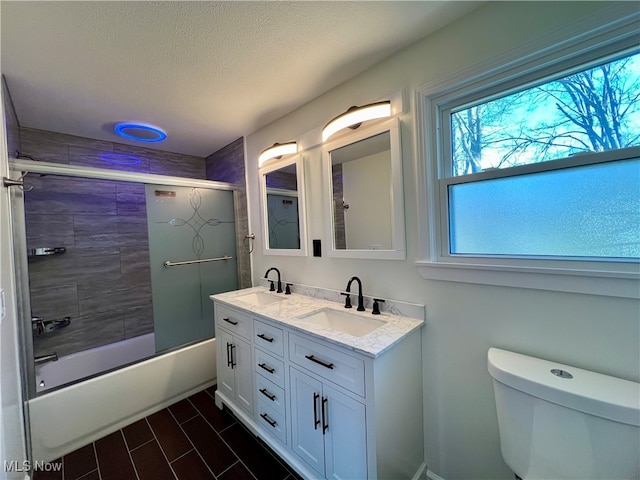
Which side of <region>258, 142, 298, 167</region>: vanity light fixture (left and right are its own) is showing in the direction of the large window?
left

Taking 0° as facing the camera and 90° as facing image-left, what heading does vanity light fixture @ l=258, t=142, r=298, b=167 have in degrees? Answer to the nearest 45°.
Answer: approximately 45°

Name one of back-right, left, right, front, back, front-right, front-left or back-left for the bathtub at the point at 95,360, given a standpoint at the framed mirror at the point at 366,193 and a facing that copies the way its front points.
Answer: front-right

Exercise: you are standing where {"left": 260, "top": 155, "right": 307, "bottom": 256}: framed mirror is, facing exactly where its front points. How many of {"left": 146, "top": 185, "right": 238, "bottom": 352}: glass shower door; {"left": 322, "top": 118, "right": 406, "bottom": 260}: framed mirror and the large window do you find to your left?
2

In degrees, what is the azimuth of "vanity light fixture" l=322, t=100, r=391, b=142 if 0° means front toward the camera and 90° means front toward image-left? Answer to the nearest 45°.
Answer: approximately 45°

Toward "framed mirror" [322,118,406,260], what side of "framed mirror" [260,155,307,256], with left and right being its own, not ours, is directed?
left

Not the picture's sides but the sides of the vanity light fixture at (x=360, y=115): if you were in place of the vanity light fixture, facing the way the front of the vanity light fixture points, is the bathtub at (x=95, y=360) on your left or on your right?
on your right

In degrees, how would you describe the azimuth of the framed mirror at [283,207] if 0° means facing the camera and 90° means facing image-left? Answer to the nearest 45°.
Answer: approximately 45°
